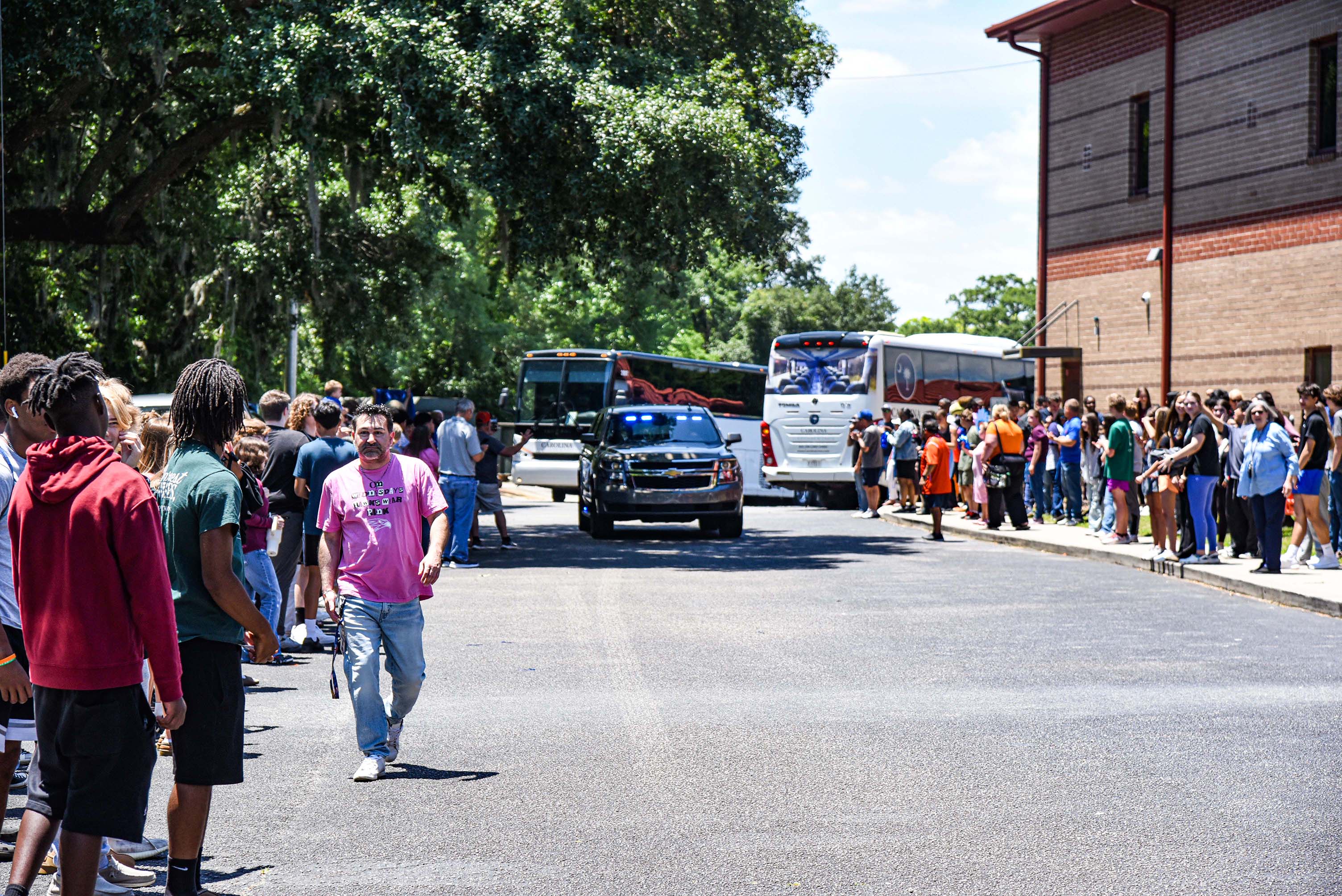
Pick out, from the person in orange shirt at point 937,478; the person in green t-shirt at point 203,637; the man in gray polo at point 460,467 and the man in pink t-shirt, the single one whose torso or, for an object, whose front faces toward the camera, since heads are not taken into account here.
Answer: the man in pink t-shirt

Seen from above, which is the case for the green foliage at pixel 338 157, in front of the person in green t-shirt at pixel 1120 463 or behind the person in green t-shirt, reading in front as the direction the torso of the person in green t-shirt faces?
in front

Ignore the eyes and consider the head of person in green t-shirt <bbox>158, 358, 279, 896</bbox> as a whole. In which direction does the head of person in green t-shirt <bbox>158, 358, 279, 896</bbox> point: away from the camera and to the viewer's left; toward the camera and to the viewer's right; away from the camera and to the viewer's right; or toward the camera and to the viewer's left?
away from the camera and to the viewer's right

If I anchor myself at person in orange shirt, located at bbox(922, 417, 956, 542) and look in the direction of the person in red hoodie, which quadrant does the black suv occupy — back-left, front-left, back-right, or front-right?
front-right

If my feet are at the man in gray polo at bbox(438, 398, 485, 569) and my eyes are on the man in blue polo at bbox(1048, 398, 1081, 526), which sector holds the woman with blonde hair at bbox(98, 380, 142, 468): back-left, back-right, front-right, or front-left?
back-right

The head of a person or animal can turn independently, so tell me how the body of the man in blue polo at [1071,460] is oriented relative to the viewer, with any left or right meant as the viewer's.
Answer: facing to the left of the viewer

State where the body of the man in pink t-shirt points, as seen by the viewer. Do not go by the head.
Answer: toward the camera

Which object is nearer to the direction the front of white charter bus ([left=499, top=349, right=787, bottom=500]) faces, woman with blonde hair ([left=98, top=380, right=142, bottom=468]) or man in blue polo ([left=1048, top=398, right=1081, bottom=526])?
the woman with blonde hair

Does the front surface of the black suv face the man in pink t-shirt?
yes

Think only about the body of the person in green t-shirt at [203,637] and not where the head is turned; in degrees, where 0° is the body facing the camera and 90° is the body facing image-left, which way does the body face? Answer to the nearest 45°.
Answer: approximately 225°

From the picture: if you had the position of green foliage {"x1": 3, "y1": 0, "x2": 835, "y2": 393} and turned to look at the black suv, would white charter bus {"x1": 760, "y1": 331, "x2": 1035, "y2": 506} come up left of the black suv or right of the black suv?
left

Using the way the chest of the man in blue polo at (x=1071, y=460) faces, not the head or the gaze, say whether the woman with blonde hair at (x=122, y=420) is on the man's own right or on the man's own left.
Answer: on the man's own left

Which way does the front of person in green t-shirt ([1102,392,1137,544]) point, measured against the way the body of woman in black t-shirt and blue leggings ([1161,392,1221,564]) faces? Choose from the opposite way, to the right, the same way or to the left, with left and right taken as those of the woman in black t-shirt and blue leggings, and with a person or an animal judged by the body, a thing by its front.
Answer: the same way

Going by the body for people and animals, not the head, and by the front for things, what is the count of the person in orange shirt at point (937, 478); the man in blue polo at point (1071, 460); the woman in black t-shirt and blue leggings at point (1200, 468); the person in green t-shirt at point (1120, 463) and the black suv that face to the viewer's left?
4

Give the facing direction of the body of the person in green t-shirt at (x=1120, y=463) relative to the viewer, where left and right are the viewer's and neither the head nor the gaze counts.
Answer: facing to the left of the viewer
